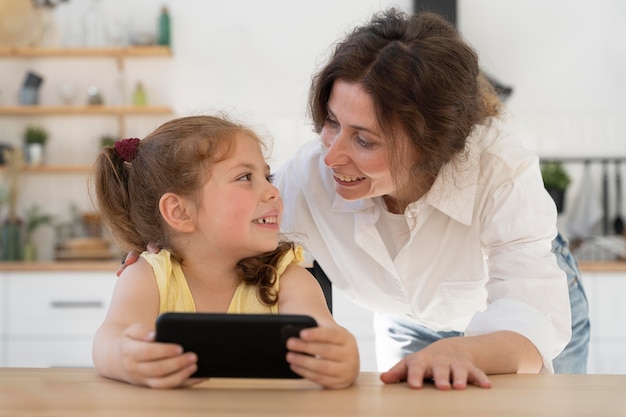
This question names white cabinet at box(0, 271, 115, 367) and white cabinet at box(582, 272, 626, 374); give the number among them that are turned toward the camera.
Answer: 2

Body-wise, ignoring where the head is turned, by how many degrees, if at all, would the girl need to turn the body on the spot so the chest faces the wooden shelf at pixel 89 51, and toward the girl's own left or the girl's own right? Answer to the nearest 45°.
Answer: approximately 180°

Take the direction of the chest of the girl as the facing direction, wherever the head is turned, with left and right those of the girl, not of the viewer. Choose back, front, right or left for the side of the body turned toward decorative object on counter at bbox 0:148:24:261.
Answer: back

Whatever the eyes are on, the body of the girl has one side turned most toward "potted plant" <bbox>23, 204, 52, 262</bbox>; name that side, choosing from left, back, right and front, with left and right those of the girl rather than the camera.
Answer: back

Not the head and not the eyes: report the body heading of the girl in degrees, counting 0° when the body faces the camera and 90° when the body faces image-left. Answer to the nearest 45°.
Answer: approximately 0°

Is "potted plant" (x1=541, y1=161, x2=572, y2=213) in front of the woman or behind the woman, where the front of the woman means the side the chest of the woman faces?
behind

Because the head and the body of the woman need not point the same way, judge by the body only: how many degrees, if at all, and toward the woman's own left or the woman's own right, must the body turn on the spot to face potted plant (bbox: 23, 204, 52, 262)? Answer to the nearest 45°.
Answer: approximately 90° to the woman's own right
